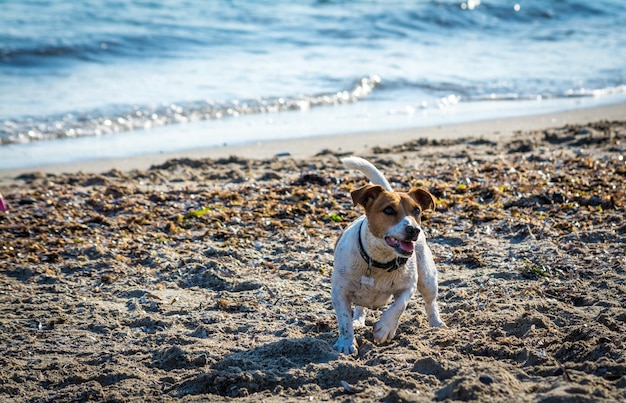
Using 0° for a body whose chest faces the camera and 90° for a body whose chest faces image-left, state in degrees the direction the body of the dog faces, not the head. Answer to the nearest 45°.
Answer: approximately 0°
